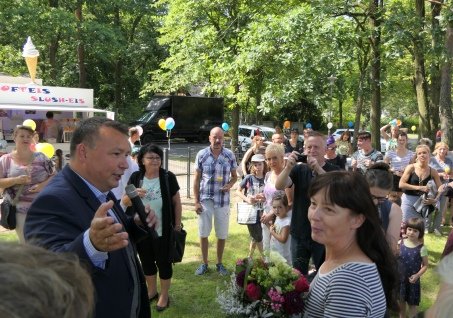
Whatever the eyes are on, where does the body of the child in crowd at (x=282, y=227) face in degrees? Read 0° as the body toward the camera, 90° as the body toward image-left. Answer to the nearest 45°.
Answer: approximately 45°

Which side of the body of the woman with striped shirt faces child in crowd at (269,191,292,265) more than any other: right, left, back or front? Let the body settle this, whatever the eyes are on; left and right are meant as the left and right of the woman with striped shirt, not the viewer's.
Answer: right

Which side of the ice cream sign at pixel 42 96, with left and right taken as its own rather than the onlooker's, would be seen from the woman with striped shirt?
front

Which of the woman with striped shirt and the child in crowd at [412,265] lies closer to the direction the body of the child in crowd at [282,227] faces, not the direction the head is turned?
the woman with striped shirt

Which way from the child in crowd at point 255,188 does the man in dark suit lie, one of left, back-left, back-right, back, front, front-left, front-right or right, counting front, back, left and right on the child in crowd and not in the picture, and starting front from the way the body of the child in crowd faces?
front

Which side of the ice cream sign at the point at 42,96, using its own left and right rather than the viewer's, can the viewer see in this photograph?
front

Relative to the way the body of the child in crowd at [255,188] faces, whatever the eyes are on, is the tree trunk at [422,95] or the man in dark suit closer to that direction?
the man in dark suit

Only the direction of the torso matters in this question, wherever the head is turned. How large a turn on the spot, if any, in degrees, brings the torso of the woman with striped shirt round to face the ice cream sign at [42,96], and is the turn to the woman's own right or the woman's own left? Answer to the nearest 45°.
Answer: approximately 45° to the woman's own right

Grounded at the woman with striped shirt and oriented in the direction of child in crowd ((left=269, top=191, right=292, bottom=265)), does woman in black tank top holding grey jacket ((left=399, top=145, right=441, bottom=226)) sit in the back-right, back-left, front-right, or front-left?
front-right

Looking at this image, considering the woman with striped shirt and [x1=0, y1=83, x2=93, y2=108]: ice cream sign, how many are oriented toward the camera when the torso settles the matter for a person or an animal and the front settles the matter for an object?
1

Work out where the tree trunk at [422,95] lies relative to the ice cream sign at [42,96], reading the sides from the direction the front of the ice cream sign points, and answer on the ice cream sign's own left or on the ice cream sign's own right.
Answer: on the ice cream sign's own left

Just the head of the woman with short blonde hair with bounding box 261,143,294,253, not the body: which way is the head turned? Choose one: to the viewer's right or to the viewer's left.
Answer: to the viewer's left

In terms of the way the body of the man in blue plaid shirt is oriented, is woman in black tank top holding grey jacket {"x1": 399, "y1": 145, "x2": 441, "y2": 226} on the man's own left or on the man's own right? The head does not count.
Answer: on the man's own left

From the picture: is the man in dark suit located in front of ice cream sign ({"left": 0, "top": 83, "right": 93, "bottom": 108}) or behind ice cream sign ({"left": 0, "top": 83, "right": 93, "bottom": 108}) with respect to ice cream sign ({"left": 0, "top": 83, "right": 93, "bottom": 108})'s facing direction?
in front

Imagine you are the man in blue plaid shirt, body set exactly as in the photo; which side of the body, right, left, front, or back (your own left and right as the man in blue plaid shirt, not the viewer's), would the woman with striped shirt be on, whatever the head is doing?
front

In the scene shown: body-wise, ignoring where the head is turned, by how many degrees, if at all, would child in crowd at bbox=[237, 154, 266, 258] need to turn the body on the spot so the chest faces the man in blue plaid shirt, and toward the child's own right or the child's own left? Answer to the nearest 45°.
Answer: approximately 45° to the child's own right

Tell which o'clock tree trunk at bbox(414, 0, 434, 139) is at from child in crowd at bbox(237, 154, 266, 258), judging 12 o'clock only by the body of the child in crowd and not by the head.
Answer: The tree trunk is roughly at 7 o'clock from the child in crowd.

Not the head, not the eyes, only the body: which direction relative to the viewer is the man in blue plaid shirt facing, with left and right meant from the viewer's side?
facing the viewer
